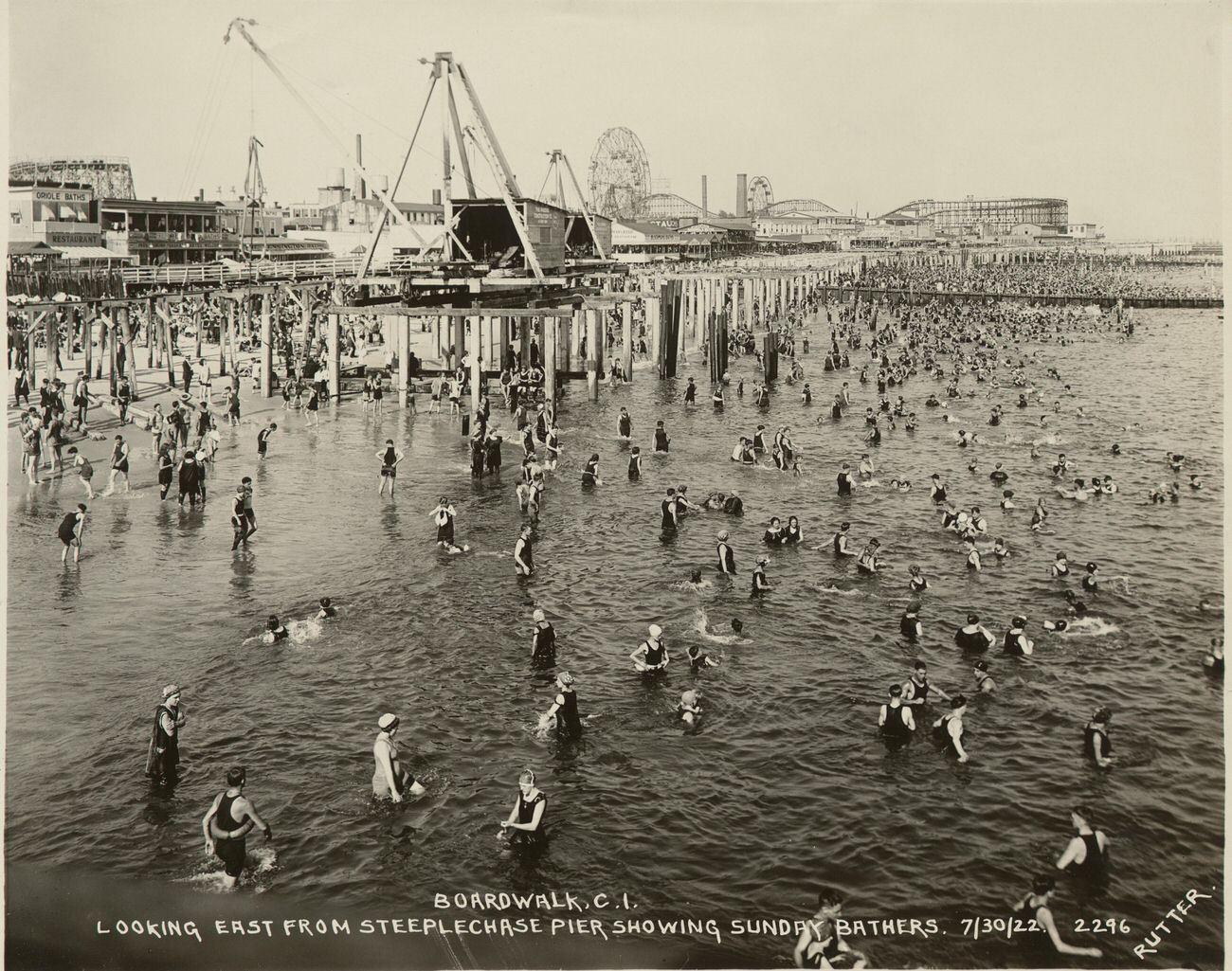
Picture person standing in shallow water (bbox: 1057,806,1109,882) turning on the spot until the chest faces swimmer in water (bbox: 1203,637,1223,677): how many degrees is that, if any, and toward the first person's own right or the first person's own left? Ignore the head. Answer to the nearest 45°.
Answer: approximately 45° to the first person's own right

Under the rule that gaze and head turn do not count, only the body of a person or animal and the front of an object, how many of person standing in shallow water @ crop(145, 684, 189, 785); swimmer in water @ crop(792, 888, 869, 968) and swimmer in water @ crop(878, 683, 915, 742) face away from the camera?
1

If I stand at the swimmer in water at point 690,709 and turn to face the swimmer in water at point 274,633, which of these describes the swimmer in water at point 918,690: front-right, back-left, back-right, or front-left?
back-right

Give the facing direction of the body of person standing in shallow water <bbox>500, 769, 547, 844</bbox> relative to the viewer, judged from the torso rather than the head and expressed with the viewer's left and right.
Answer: facing the viewer and to the left of the viewer

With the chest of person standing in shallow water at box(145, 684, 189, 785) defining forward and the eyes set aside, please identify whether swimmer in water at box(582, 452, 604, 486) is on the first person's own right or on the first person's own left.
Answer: on the first person's own left

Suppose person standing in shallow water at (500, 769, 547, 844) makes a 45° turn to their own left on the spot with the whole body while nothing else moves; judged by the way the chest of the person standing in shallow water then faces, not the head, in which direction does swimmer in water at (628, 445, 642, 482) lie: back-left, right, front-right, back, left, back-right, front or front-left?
back

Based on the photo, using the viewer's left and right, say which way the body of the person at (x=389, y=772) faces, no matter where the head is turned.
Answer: facing to the right of the viewer

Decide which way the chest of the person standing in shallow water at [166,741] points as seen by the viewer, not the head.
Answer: to the viewer's right

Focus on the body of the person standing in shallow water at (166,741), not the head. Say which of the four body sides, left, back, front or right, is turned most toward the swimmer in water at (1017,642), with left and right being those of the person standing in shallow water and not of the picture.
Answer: front

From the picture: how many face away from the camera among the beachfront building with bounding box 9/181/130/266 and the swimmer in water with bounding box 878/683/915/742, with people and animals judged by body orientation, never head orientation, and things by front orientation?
1

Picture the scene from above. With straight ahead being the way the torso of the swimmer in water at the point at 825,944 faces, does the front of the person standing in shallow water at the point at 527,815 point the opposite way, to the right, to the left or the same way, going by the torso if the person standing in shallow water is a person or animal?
to the right

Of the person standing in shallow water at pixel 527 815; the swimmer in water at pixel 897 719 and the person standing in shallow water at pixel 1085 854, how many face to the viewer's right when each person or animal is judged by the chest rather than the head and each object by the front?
0

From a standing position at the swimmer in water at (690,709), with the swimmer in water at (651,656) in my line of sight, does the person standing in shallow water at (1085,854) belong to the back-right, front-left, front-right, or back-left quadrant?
back-right

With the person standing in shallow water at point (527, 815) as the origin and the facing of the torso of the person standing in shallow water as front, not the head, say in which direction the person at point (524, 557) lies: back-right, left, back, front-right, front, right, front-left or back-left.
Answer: back-right
